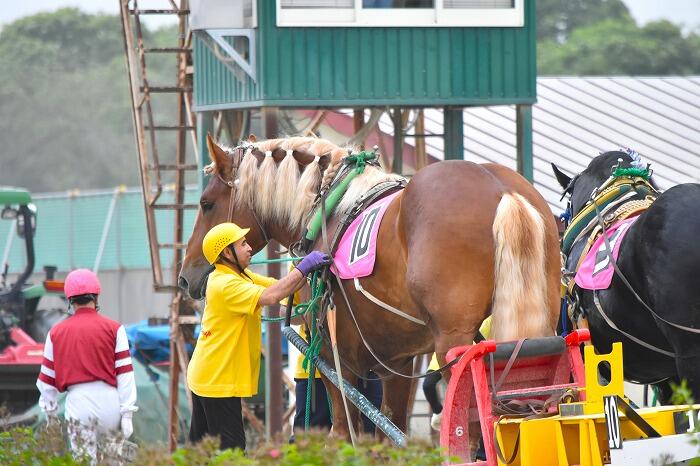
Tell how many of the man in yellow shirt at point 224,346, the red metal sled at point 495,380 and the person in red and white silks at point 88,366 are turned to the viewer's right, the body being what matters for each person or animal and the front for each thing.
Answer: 1

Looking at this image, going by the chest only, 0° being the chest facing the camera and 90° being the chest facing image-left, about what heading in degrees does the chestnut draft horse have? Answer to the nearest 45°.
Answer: approximately 135°

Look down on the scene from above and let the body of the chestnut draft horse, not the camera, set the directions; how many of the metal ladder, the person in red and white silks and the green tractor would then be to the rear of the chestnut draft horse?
0

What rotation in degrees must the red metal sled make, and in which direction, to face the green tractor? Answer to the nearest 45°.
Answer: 0° — it already faces it

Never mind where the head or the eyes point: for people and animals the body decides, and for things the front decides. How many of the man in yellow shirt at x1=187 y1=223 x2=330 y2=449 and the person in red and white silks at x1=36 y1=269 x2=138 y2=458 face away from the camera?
1

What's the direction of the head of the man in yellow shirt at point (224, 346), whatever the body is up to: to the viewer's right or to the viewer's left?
to the viewer's right

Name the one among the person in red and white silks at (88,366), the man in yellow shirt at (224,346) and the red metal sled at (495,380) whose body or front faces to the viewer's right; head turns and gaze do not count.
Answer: the man in yellow shirt

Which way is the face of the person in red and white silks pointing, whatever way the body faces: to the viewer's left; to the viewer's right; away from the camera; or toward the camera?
away from the camera

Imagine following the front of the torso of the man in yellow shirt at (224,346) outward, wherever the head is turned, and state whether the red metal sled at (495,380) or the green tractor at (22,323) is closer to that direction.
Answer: the red metal sled

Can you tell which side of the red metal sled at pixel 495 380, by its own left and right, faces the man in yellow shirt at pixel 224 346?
front

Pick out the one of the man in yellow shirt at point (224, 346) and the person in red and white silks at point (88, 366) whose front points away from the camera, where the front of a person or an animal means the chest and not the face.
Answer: the person in red and white silks

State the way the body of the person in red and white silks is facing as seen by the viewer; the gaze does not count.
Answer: away from the camera

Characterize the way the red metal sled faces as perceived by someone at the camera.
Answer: facing away from the viewer and to the left of the viewer

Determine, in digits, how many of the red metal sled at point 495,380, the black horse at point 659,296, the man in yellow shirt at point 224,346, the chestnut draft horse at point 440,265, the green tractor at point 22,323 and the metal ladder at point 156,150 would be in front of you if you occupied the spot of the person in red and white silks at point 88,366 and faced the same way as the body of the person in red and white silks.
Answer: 2

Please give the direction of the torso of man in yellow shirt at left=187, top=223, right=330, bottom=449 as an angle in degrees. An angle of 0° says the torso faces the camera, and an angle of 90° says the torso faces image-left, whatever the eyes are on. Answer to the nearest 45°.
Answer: approximately 270°

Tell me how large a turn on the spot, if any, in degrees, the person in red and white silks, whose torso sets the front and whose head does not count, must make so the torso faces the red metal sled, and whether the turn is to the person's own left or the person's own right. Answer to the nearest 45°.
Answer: approximately 135° to the person's own right

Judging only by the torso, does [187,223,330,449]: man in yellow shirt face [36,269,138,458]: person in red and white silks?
no

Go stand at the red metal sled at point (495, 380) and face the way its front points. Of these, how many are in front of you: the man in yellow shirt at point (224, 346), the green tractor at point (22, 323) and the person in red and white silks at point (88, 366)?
3

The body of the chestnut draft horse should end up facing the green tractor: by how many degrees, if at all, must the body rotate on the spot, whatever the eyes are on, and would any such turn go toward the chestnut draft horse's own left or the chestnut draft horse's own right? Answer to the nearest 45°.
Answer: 0° — it already faces it
